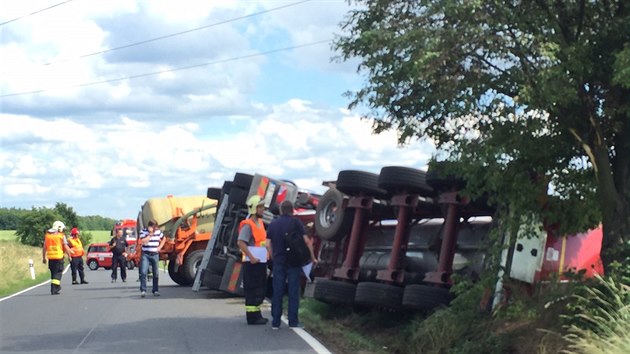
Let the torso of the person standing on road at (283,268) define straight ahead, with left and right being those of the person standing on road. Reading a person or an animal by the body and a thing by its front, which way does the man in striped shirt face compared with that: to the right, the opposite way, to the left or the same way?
the opposite way

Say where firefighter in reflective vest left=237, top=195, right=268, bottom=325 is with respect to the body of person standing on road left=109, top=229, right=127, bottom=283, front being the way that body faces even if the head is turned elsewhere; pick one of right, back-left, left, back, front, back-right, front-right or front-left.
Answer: front

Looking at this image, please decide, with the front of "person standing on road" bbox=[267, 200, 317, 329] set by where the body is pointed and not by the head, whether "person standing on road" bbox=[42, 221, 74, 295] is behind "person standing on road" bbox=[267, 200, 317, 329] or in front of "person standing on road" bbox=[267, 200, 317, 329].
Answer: in front

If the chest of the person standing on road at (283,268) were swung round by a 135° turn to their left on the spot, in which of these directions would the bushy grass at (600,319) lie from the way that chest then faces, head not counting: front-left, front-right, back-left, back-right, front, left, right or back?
left

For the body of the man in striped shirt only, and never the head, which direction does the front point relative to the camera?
toward the camera

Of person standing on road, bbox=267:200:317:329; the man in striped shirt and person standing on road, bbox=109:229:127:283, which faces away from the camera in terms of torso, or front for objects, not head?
person standing on road, bbox=267:200:317:329

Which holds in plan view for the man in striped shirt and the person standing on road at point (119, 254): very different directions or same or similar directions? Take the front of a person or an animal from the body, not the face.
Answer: same or similar directions

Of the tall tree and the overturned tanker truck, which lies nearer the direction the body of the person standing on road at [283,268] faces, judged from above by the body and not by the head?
the overturned tanker truck

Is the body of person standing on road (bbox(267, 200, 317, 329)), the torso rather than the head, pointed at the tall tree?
no

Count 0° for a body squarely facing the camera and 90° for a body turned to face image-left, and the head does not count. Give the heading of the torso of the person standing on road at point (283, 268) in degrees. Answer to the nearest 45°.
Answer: approximately 180°

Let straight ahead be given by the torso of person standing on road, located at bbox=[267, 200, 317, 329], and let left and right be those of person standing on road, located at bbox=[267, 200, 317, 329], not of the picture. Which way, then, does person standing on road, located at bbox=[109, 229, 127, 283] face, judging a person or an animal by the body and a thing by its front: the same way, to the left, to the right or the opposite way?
the opposite way
